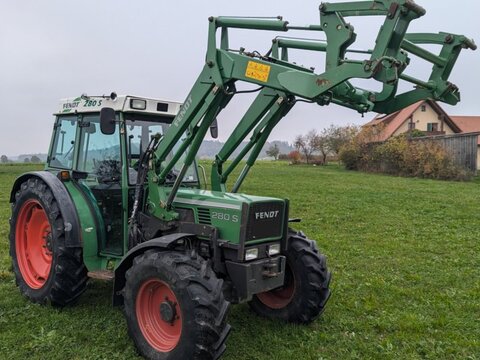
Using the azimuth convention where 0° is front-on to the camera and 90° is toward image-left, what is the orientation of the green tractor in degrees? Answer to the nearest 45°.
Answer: approximately 315°

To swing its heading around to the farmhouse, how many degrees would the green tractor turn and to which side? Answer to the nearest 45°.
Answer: approximately 90° to its left

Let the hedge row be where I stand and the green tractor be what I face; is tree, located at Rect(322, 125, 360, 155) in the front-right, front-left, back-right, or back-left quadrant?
back-right

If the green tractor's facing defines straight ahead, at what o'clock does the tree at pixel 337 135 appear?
The tree is roughly at 8 o'clock from the green tractor.

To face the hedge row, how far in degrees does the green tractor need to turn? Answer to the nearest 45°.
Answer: approximately 90° to its left
